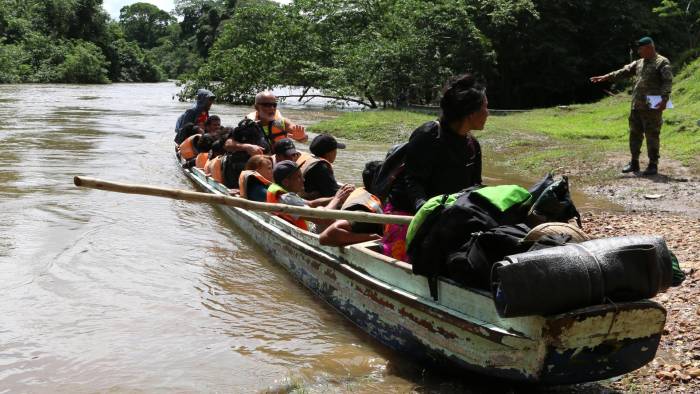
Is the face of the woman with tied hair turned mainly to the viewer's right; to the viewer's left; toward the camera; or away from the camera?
to the viewer's right

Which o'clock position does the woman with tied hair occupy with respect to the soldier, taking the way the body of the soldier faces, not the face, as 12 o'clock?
The woman with tied hair is roughly at 11 o'clock from the soldier.

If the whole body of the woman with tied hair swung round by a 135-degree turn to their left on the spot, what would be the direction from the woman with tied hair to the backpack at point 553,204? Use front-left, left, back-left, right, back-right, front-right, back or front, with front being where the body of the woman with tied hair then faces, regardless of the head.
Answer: back

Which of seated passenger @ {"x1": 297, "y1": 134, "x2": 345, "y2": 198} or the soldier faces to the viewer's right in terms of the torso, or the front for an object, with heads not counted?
the seated passenger

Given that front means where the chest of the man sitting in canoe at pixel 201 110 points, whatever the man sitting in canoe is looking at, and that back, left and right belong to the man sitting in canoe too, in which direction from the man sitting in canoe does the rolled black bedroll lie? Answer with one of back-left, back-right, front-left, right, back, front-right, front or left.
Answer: front-right

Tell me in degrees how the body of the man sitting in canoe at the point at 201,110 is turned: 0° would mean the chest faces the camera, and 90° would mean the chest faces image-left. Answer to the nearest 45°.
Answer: approximately 315°

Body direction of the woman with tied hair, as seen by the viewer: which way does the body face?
to the viewer's right

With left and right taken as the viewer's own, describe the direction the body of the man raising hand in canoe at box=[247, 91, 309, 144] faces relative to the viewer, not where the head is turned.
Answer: facing the viewer and to the right of the viewer

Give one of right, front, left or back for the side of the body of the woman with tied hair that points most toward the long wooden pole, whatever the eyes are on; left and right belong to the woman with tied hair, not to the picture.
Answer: back

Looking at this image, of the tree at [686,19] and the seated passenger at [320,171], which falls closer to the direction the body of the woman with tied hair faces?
the tree

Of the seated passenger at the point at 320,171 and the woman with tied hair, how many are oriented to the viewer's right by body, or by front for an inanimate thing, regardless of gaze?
2
